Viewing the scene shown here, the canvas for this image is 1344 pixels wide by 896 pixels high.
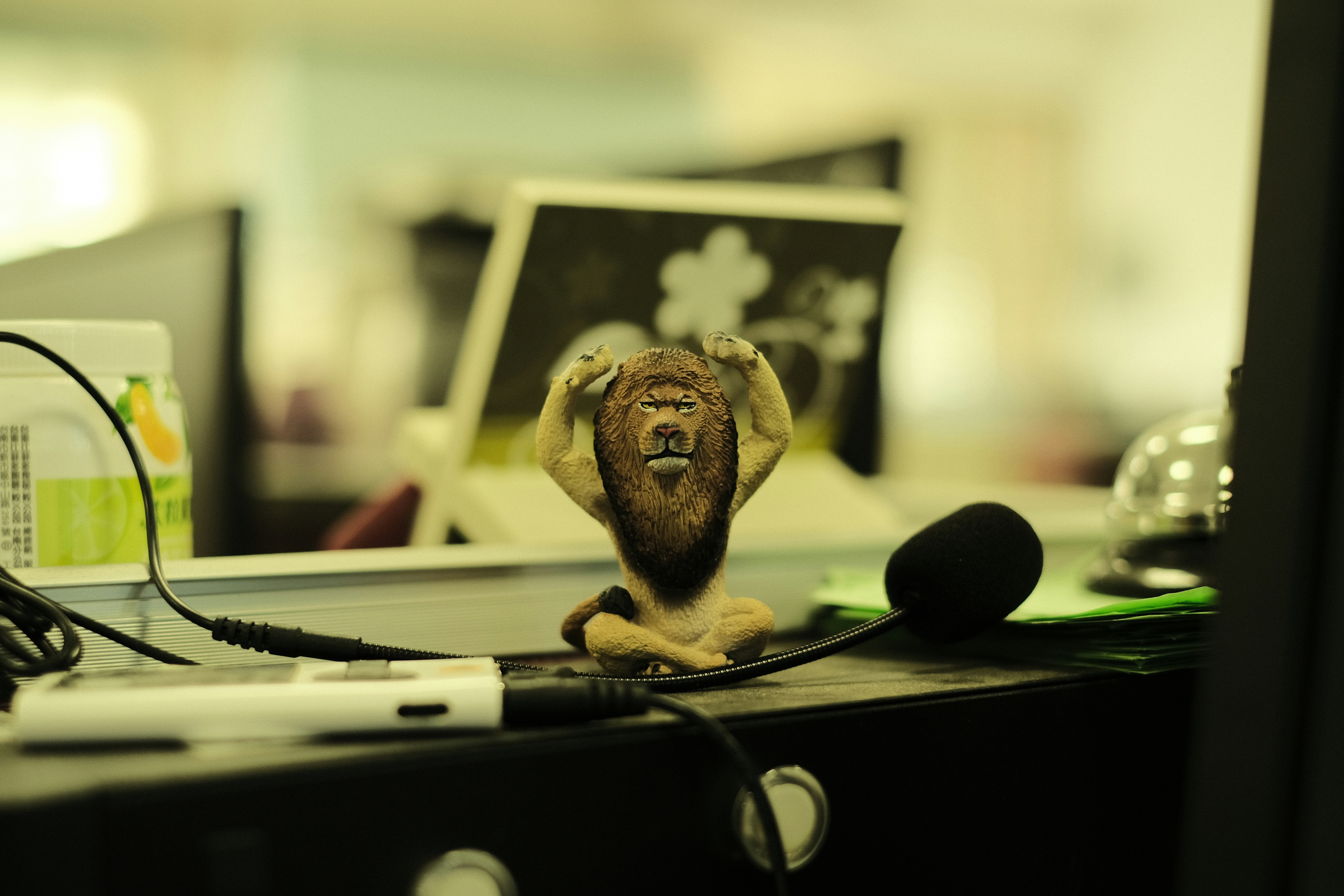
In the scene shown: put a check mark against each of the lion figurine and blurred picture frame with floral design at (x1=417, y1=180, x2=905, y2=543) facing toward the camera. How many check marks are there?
2

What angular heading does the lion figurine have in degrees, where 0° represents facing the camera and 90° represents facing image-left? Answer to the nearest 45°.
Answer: approximately 0°

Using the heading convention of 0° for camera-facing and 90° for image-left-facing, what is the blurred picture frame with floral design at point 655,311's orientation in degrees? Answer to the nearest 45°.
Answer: approximately 0°
